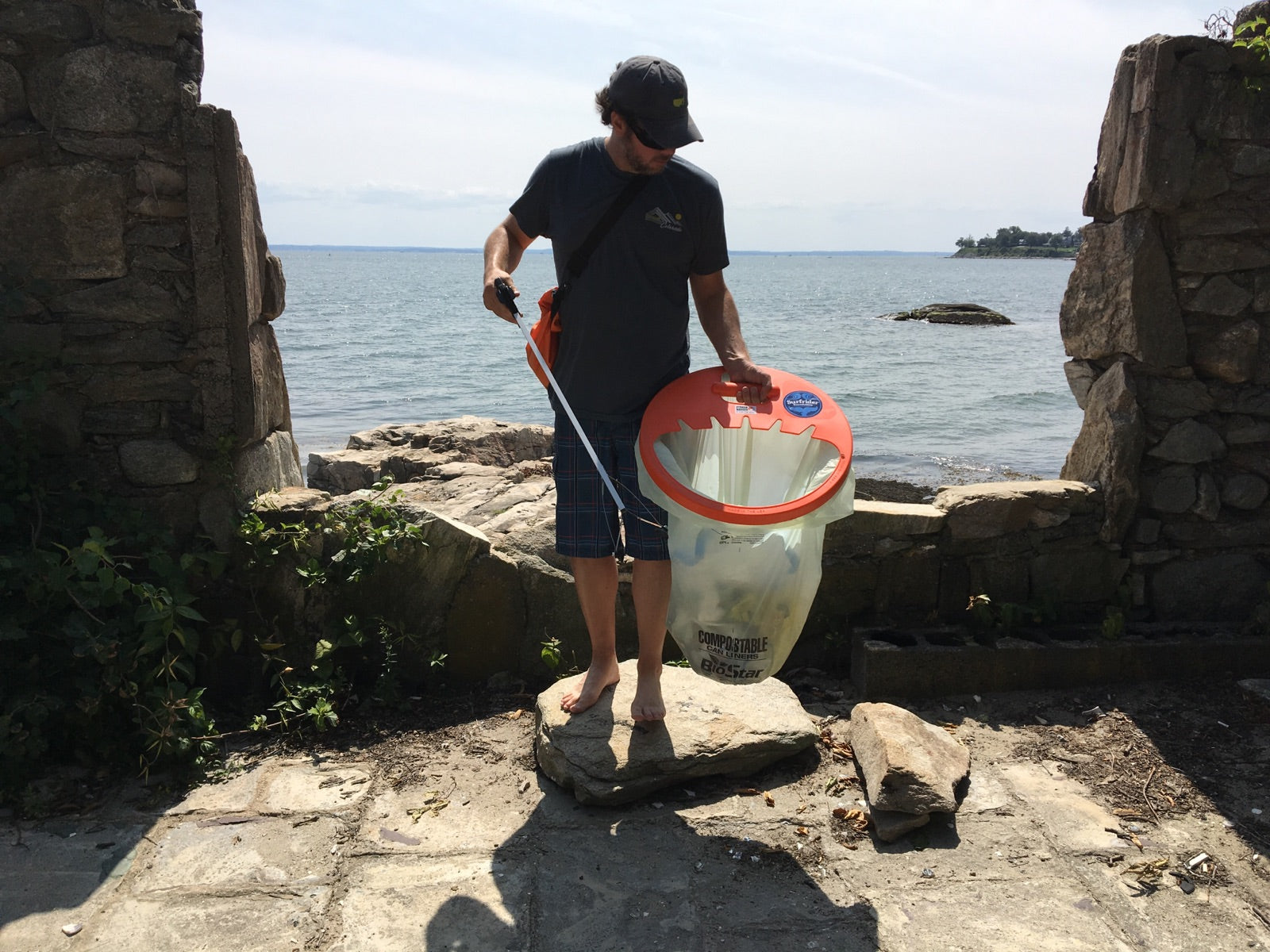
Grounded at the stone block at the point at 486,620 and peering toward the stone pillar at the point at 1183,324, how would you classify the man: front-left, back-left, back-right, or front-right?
front-right

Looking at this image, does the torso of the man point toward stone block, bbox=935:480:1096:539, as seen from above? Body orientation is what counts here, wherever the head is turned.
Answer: no

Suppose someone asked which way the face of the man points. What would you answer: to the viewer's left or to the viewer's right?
to the viewer's right

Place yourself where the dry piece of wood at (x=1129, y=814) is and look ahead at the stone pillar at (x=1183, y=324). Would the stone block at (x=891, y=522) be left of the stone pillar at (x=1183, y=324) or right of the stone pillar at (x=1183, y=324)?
left

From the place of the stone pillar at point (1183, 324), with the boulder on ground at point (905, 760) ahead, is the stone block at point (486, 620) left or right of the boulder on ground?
right

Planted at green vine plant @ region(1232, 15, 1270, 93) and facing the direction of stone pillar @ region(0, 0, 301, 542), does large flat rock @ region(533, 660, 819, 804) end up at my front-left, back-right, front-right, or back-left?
front-left

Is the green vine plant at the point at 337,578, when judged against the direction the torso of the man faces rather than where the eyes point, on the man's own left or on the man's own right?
on the man's own right

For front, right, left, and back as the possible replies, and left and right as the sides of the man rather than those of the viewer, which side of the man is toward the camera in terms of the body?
front

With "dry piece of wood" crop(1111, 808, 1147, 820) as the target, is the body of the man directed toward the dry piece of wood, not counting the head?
no

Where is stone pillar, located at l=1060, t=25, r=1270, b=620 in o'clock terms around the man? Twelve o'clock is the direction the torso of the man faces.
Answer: The stone pillar is roughly at 8 o'clock from the man.

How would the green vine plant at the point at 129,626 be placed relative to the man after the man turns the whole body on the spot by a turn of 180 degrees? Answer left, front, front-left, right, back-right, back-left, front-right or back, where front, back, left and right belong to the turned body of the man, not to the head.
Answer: left

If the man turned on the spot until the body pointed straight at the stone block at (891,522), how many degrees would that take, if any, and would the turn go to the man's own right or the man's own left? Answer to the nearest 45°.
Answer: approximately 135° to the man's own left

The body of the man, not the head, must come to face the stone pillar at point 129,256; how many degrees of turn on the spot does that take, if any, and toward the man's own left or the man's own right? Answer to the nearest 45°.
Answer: approximately 90° to the man's own right

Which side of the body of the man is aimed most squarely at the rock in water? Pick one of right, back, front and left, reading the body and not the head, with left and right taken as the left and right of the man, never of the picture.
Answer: back
